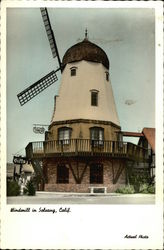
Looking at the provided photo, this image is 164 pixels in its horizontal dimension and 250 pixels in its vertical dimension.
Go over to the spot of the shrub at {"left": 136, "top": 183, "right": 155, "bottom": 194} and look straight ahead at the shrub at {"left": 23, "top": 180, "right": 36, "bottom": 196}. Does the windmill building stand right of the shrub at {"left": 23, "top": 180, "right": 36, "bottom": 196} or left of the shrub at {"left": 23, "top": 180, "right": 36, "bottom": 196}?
right
